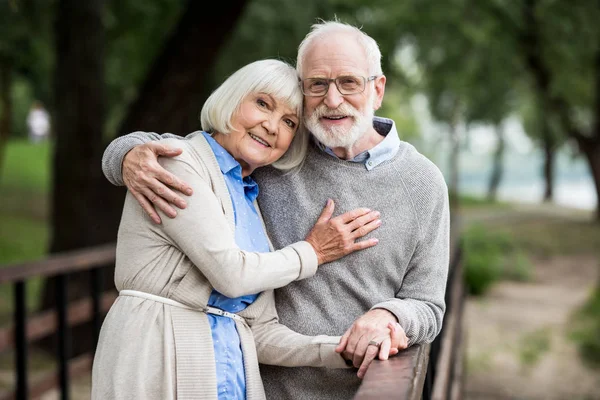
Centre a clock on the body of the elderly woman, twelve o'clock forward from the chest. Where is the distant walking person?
The distant walking person is roughly at 7 o'clock from the elderly woman.

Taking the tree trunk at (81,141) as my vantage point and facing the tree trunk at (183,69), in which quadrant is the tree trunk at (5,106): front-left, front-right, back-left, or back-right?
back-left

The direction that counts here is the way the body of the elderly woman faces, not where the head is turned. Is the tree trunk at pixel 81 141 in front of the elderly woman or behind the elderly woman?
behind

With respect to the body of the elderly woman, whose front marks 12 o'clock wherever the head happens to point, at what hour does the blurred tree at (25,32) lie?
The blurred tree is roughly at 7 o'clock from the elderly woman.

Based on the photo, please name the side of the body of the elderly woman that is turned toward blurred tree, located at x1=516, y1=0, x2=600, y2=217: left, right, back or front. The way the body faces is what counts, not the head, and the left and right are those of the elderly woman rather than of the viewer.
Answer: left

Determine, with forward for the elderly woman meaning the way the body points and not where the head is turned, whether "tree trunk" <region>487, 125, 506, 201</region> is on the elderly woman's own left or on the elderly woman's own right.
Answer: on the elderly woman's own left

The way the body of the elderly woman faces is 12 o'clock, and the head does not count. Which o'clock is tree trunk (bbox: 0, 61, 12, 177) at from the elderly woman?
The tree trunk is roughly at 7 o'clock from the elderly woman.

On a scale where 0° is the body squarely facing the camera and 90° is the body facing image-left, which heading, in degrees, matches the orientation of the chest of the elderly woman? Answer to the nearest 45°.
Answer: approximately 315°

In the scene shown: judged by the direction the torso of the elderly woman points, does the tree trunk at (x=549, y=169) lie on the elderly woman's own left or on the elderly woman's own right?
on the elderly woman's own left

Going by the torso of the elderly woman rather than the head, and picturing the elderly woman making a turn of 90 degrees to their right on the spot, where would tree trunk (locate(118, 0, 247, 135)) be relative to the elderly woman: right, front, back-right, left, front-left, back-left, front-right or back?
back-right
